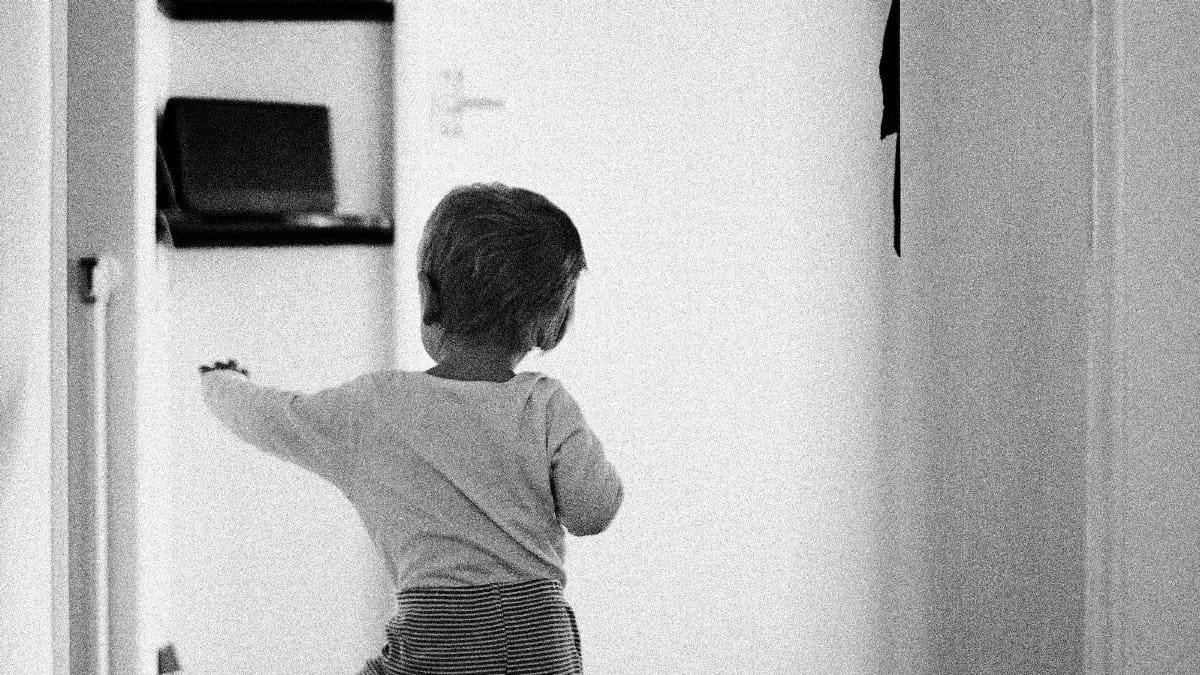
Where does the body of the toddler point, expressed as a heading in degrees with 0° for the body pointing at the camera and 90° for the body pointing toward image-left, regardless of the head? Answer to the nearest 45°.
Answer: approximately 180°
